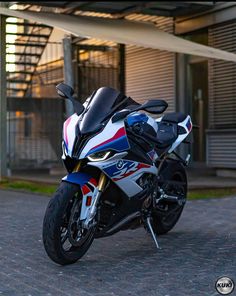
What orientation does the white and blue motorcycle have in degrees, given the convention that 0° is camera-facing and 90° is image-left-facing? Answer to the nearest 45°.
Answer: approximately 45°
